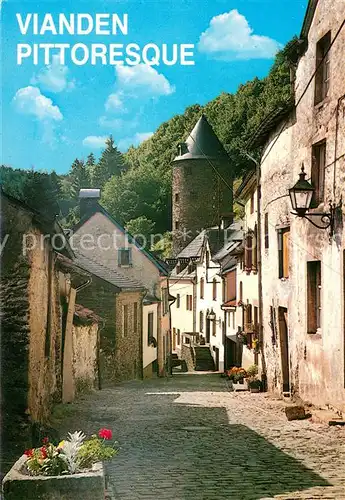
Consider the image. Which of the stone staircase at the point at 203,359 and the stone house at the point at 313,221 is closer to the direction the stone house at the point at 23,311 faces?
the stone house

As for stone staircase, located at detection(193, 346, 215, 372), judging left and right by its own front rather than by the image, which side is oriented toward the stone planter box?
front

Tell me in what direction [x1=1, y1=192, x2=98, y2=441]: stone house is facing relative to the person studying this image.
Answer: facing the viewer and to the right of the viewer

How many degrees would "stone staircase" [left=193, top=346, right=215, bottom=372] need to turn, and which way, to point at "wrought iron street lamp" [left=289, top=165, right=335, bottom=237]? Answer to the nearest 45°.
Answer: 0° — it already faces it

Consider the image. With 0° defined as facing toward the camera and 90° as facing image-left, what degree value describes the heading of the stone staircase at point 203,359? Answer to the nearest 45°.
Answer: approximately 0°

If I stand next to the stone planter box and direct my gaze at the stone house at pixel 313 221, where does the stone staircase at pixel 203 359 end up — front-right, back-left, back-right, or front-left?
front-left

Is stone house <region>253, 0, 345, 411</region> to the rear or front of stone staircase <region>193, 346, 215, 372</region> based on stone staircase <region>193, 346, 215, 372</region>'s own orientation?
to the front

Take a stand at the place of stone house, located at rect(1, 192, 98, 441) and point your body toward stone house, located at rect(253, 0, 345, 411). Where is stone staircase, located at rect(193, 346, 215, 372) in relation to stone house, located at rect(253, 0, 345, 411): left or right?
left

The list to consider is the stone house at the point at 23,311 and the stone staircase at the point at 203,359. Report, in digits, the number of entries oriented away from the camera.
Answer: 0

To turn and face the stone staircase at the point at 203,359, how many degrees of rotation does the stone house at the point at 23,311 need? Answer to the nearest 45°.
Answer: approximately 135° to its left

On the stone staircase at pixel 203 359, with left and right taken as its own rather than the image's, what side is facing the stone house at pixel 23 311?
front

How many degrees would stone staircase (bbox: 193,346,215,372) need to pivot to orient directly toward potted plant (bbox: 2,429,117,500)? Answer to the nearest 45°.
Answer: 0° — it already faces it

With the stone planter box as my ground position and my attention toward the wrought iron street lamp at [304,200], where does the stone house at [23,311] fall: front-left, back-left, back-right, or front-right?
front-left
